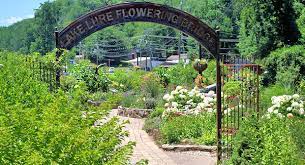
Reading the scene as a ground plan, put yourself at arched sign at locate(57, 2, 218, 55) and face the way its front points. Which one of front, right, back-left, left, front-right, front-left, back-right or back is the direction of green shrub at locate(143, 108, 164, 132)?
back

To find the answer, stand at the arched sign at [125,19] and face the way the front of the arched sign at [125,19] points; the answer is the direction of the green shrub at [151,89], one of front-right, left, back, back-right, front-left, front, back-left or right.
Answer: back

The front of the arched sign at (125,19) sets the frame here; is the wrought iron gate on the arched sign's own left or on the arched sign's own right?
on the arched sign's own left

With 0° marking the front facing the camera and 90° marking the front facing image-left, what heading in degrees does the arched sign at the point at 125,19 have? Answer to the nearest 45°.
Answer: approximately 0°

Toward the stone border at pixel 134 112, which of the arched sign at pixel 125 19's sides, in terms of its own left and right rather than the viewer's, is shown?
back

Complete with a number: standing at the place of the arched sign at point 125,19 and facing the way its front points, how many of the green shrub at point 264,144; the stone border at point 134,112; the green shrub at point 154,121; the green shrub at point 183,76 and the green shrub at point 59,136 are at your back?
3

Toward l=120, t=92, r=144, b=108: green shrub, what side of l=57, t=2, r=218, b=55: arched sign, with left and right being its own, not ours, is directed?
back

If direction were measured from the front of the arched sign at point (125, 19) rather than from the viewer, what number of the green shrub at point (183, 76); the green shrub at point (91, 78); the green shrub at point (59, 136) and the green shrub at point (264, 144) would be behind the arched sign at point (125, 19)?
2

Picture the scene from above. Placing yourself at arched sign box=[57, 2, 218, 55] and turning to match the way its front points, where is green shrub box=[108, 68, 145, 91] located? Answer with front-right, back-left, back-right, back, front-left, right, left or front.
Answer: back

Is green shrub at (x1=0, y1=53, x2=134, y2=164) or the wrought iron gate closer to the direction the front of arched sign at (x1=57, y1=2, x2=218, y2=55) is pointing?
the green shrub

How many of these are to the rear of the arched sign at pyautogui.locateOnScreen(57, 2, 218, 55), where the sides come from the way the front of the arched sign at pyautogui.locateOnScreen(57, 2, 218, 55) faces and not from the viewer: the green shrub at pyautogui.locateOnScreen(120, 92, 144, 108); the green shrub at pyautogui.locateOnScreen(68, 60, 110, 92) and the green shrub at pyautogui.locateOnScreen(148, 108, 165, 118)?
3

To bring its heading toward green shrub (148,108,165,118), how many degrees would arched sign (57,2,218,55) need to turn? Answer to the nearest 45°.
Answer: approximately 180°

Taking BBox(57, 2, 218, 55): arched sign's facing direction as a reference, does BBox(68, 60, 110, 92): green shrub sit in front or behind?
behind
